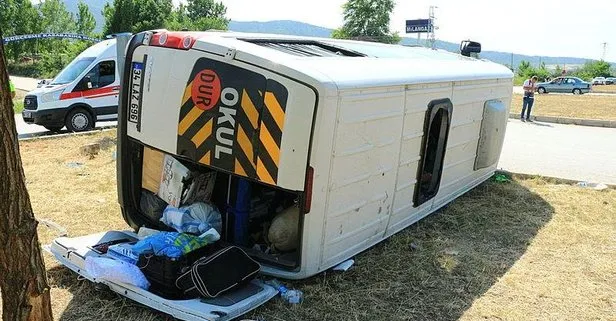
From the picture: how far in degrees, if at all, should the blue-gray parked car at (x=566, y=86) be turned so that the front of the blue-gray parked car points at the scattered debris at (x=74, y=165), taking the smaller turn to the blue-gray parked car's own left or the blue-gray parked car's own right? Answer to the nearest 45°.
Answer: approximately 90° to the blue-gray parked car's own left

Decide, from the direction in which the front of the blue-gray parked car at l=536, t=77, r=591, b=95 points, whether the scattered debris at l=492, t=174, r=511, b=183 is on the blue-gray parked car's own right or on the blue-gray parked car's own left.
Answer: on the blue-gray parked car's own left

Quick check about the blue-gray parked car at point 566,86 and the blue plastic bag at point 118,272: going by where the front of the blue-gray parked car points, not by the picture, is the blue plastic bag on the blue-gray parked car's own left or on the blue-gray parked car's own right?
on the blue-gray parked car's own left

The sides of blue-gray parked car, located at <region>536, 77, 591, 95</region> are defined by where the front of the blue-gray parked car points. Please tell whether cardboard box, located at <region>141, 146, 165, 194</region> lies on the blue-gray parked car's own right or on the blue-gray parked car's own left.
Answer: on the blue-gray parked car's own left

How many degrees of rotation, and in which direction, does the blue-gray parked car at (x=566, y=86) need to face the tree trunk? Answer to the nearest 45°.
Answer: approximately 90° to its left

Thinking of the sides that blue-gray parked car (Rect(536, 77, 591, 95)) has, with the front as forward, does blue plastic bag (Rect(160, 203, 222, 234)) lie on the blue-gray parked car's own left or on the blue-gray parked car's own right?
on the blue-gray parked car's own left

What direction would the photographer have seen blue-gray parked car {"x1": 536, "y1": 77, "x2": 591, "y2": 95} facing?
facing to the left of the viewer
